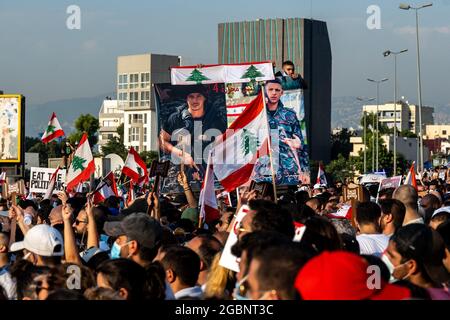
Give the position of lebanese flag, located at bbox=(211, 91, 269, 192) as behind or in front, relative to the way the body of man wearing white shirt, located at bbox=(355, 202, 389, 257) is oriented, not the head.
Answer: in front

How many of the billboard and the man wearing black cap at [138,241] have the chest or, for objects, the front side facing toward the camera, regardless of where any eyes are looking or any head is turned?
1

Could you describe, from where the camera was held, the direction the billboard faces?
facing the viewer

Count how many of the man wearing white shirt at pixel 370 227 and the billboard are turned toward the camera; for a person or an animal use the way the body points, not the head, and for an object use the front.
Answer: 1

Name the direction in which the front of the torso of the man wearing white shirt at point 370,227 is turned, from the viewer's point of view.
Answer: away from the camera

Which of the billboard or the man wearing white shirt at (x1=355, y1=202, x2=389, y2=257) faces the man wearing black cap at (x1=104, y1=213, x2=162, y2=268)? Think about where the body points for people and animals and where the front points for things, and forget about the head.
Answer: the billboard

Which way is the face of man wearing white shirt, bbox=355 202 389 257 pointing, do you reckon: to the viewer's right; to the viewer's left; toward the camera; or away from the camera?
away from the camera

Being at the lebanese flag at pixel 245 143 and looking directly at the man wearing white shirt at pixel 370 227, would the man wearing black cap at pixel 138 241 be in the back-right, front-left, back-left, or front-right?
front-right

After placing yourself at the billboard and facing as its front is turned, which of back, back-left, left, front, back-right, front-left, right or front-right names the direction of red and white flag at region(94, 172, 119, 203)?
front
